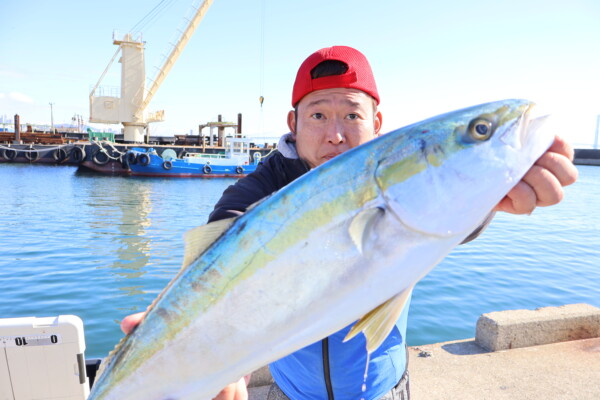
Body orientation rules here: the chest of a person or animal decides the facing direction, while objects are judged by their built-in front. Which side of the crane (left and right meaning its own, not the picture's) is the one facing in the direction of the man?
right

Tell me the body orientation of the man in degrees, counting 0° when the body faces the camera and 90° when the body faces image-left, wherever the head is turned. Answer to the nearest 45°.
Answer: approximately 0°

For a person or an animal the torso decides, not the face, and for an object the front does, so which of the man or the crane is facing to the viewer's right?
the crane

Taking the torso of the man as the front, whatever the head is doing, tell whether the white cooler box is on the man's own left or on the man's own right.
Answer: on the man's own right

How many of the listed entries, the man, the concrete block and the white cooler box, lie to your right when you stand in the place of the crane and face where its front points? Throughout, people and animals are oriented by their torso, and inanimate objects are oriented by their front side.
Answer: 3

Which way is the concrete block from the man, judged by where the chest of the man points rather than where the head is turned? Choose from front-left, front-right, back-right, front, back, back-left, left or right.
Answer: back-left

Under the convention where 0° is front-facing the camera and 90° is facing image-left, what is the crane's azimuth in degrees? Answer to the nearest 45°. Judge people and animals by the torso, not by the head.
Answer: approximately 270°

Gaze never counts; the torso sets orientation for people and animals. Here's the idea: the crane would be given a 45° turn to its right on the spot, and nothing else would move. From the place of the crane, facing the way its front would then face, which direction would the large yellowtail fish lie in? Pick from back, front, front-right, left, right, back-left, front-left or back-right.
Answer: front-right
